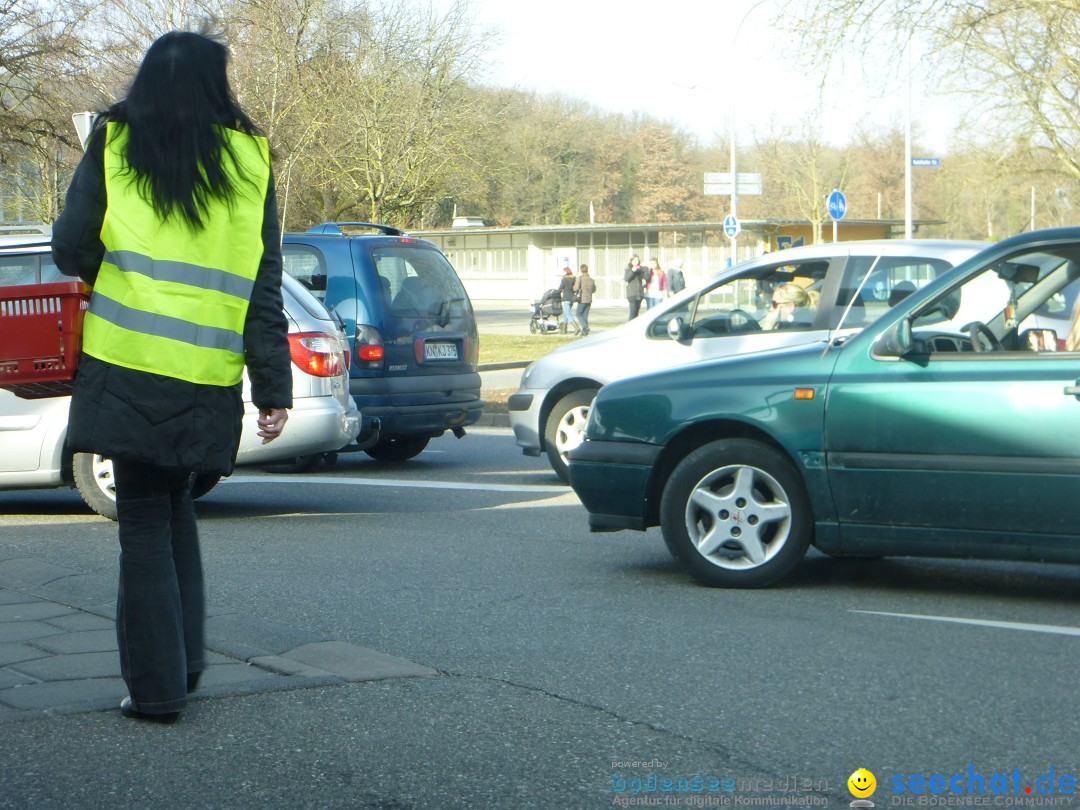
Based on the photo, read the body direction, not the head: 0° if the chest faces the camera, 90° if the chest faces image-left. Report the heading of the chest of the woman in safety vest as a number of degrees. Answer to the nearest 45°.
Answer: approximately 180°

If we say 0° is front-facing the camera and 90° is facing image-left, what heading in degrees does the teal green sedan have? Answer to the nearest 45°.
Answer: approximately 90°

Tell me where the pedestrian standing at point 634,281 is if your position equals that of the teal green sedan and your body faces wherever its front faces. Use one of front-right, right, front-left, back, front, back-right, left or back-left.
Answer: right

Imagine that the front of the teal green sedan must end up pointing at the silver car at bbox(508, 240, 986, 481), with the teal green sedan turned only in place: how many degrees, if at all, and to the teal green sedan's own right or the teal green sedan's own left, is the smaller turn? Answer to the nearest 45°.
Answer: approximately 90° to the teal green sedan's own right

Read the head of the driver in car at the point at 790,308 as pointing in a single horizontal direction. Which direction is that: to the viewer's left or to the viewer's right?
to the viewer's left

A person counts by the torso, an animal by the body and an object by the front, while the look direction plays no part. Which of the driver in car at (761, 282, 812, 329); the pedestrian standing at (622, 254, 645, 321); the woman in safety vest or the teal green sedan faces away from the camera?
the woman in safety vest

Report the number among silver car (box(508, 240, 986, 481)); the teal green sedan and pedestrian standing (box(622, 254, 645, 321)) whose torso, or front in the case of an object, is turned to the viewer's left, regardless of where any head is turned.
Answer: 2

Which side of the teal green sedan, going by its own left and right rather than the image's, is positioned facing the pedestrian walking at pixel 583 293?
right

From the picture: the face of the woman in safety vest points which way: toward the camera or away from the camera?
away from the camera

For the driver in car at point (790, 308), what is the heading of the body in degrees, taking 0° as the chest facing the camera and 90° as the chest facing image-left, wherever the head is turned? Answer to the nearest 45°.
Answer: approximately 90°

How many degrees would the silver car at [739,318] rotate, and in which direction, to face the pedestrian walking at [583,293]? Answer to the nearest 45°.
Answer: approximately 90° to its right

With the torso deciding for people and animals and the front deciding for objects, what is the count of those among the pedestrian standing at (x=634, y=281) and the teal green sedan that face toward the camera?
1

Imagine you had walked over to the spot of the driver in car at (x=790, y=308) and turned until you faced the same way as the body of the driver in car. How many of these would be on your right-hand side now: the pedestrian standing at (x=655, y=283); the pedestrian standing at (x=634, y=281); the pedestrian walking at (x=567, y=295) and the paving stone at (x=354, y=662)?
3

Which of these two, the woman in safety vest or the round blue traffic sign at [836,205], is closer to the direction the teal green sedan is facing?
the woman in safety vest

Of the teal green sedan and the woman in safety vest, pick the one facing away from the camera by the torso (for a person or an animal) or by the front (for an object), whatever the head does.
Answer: the woman in safety vest

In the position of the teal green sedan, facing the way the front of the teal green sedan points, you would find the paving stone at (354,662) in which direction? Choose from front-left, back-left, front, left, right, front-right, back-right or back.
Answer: front-left

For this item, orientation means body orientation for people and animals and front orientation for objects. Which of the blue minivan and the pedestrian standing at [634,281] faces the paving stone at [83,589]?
the pedestrian standing
